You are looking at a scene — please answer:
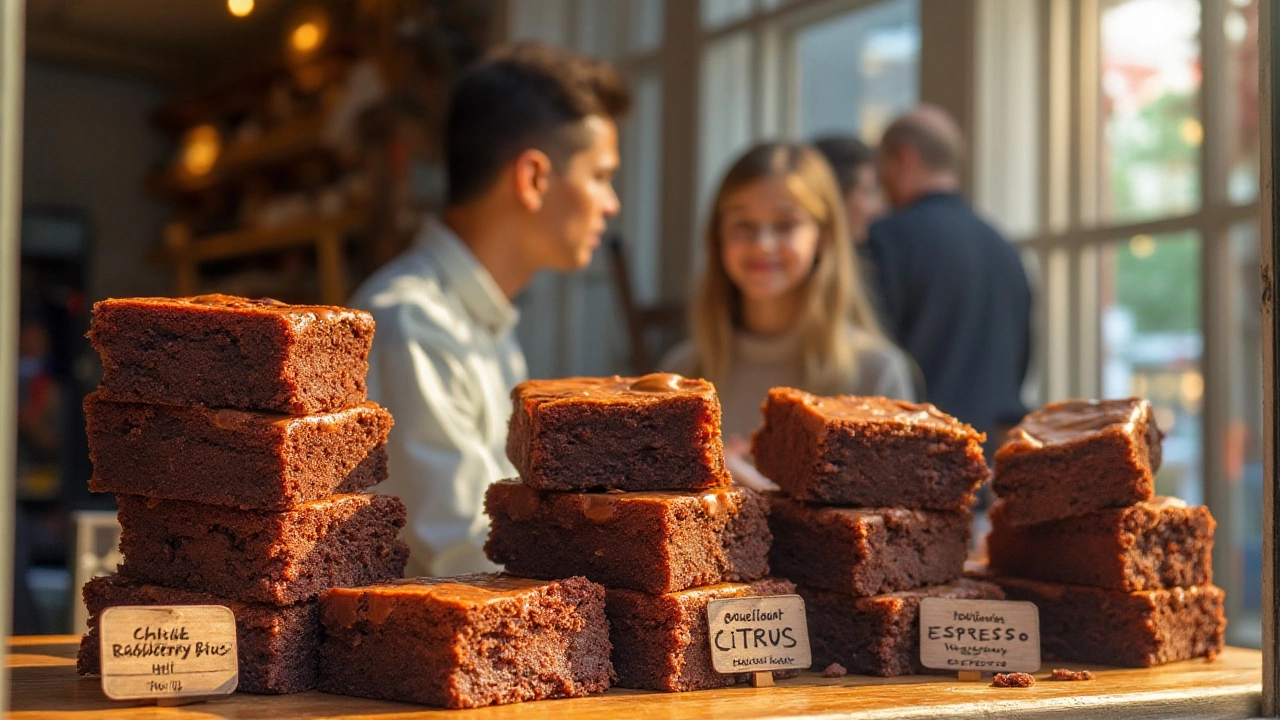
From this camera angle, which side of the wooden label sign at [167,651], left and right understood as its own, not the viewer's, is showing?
front

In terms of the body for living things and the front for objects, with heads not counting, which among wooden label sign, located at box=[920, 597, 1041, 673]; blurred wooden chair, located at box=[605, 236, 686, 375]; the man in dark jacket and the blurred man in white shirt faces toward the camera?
the wooden label sign

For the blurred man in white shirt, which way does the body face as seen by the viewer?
to the viewer's right

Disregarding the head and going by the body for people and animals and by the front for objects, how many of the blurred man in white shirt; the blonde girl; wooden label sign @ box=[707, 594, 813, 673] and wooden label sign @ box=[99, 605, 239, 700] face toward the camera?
3

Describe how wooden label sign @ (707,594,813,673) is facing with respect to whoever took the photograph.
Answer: facing the viewer

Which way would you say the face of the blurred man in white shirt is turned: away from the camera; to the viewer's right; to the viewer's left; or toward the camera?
to the viewer's right

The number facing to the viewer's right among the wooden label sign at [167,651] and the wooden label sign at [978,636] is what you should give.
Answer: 0

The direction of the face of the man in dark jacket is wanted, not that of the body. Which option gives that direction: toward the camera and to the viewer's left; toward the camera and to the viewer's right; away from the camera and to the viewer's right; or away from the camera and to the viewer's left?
away from the camera and to the viewer's left

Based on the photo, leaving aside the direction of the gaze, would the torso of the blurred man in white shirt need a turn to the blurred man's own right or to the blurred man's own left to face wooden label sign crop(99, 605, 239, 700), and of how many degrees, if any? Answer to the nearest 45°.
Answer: approximately 90° to the blurred man's own right

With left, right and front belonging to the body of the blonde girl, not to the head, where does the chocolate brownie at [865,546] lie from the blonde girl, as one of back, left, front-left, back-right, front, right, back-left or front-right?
front

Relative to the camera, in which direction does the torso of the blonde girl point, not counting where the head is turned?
toward the camera

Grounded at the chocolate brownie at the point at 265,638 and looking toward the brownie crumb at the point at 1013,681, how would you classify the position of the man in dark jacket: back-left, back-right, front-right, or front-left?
front-left

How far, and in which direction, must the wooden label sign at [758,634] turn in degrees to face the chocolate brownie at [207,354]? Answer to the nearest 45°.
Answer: approximately 90° to its right
